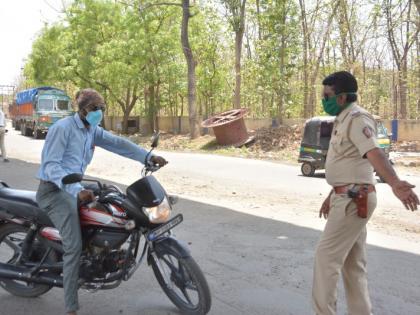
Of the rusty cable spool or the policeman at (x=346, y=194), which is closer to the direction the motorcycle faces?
the policeman

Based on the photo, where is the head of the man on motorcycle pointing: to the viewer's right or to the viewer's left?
to the viewer's right

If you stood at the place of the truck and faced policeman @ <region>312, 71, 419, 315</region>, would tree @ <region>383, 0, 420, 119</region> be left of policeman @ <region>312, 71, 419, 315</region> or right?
left

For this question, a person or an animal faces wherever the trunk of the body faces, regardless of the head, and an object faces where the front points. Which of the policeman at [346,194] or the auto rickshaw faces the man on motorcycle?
the policeman

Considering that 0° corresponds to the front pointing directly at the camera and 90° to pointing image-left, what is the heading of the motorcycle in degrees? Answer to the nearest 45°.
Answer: approximately 315°

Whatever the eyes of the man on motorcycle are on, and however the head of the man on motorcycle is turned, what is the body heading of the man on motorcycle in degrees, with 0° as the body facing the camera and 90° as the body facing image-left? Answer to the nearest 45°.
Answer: approximately 315°

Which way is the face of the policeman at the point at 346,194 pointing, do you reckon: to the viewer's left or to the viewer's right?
to the viewer's left

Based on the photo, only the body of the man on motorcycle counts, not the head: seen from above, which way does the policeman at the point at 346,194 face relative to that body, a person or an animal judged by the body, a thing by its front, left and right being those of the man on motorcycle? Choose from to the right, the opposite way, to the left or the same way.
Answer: the opposite way

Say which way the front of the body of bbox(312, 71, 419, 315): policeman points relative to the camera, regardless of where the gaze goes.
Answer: to the viewer's left

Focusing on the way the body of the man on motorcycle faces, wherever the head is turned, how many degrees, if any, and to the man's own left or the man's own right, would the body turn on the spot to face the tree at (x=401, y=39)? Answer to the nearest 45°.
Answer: approximately 90° to the man's own left
